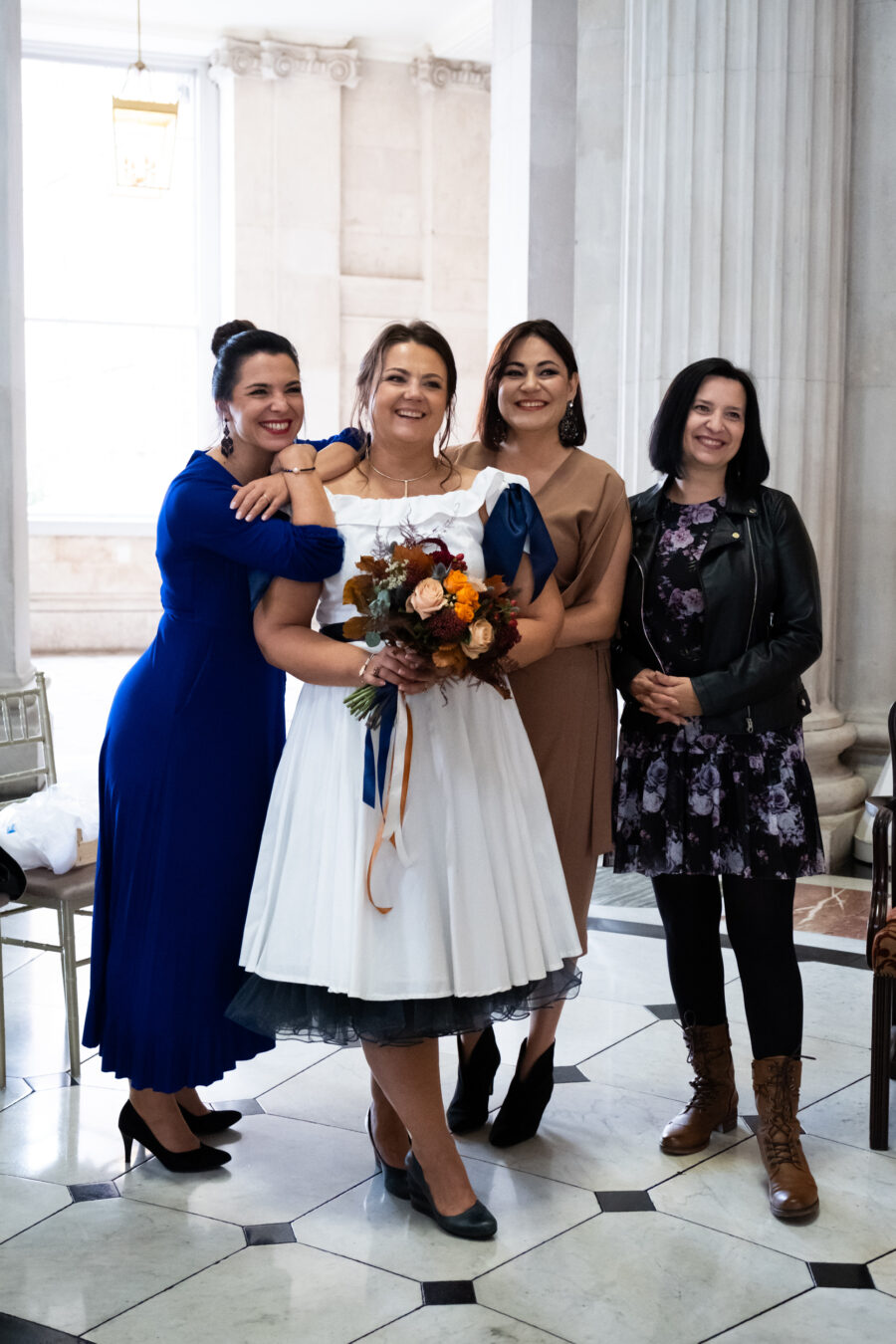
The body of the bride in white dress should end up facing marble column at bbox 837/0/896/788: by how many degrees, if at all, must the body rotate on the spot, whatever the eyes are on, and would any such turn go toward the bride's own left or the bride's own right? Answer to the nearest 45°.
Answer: approximately 135° to the bride's own left

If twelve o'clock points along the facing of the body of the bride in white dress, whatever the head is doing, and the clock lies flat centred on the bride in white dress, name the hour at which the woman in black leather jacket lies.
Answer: The woman in black leather jacket is roughly at 8 o'clock from the bride in white dress.

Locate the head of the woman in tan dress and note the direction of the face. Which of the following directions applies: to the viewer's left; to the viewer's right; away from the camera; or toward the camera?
toward the camera

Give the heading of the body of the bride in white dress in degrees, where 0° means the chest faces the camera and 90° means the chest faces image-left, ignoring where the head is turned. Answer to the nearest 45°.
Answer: approximately 0°

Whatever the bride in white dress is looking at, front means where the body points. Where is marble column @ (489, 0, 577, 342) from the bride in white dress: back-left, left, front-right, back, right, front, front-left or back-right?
back

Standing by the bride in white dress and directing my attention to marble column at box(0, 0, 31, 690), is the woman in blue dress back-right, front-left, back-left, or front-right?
front-left

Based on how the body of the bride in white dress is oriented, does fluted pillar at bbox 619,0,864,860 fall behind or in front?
behind

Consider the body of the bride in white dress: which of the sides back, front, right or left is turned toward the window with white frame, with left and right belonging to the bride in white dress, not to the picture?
back

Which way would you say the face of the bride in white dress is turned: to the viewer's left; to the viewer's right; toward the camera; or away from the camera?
toward the camera

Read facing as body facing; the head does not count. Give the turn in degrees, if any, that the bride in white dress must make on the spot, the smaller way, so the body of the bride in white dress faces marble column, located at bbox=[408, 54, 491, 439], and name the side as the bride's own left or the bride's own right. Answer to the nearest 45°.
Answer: approximately 180°

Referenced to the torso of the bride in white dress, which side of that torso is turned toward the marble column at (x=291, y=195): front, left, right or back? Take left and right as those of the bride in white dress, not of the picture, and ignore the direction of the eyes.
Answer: back

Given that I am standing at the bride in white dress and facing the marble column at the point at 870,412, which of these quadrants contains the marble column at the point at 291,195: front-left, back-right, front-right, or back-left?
front-left

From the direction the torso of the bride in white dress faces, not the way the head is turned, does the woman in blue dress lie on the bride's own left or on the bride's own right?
on the bride's own right
